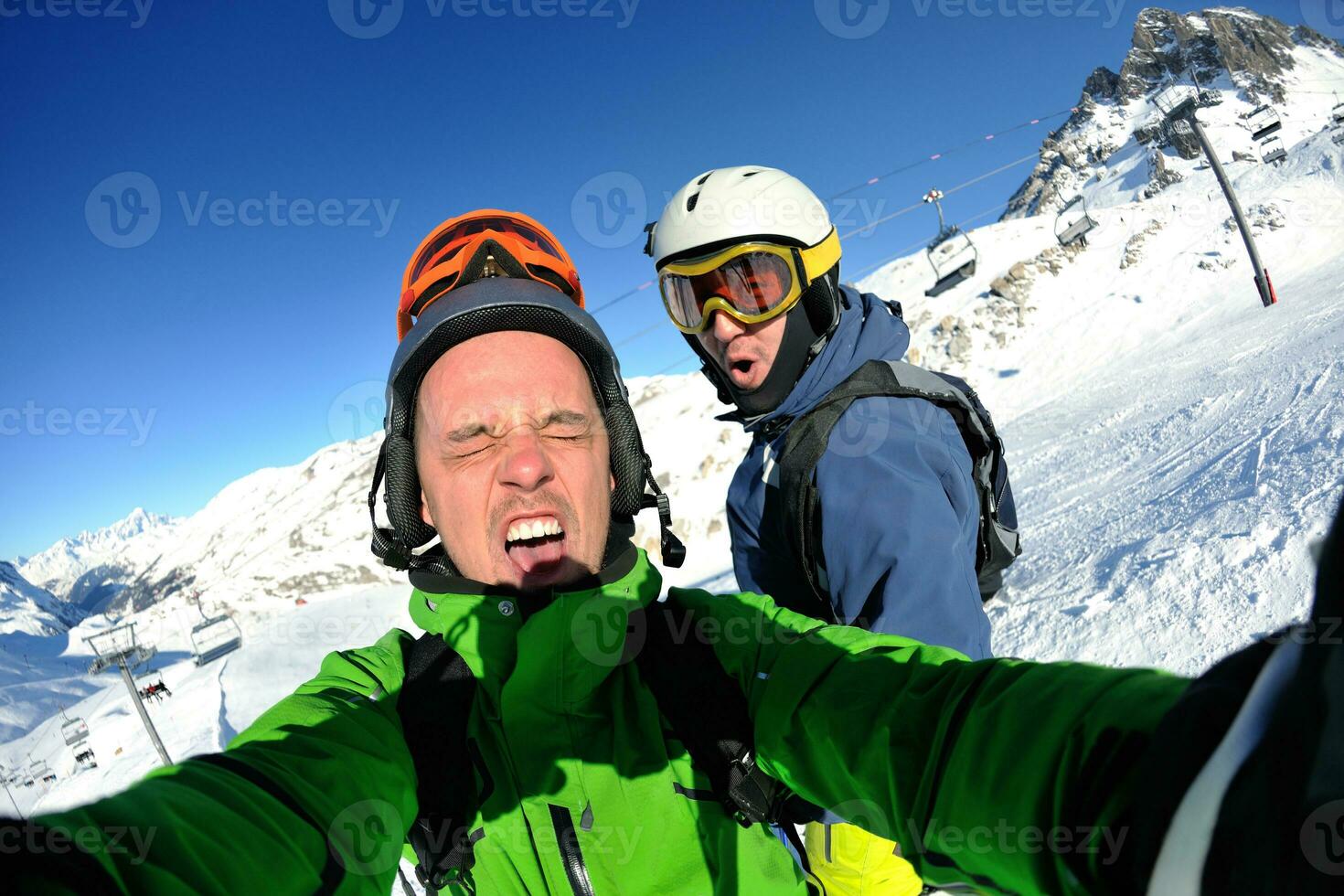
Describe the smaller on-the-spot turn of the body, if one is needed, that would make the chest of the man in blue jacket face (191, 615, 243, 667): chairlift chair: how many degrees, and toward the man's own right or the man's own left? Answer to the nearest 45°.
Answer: approximately 90° to the man's own right

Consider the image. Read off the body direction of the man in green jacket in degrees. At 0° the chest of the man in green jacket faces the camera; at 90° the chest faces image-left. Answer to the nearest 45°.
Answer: approximately 0°

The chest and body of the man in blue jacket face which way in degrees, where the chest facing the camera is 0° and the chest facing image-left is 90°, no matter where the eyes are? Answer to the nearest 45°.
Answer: approximately 45°
